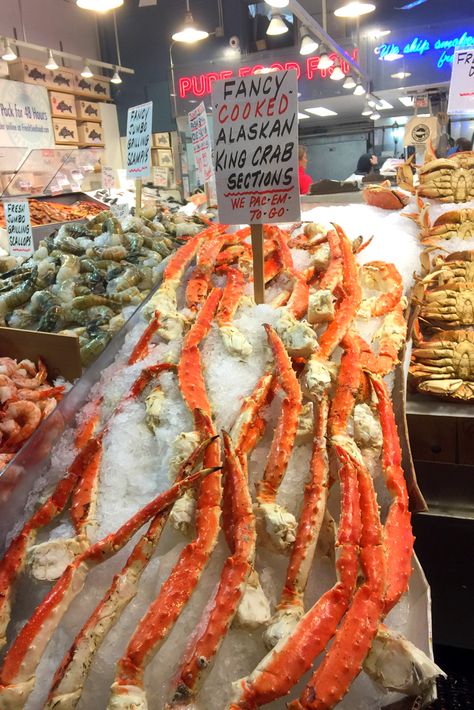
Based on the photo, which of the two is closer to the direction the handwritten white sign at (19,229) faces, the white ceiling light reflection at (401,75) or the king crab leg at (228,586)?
the king crab leg

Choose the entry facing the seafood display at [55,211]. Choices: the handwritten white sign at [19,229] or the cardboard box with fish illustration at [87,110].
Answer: the cardboard box with fish illustration

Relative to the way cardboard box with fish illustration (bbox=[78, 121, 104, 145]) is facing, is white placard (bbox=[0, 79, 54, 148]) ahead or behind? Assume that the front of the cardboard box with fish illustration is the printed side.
ahead

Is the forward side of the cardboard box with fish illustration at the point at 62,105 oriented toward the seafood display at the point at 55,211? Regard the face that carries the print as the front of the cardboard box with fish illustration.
yes

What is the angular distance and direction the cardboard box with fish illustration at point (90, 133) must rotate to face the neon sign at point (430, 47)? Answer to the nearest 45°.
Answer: approximately 90° to its left

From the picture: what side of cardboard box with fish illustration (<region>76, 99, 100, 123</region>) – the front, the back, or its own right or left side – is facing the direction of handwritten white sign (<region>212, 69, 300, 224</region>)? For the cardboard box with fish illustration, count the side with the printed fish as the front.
front

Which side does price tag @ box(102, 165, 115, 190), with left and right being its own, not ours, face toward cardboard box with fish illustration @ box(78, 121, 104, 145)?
back

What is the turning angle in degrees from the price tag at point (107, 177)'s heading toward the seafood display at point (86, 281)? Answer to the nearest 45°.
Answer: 0° — it already faces it

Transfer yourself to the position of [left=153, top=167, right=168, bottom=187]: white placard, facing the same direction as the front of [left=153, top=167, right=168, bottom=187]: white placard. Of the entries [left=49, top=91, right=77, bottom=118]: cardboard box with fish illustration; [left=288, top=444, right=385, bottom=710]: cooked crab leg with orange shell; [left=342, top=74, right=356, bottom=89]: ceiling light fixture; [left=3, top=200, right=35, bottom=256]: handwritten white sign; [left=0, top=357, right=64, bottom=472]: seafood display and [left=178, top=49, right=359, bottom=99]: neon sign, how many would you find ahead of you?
3

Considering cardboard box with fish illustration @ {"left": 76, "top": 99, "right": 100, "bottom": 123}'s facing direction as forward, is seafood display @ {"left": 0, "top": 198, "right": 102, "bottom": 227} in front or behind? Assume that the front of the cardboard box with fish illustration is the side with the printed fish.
in front

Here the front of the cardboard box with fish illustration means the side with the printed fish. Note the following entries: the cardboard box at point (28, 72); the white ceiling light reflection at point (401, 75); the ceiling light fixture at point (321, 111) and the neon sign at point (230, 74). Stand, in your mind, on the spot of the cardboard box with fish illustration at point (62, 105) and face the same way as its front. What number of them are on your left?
3

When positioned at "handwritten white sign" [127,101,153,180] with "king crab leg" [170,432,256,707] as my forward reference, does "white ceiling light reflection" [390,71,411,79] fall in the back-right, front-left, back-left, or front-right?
back-left
